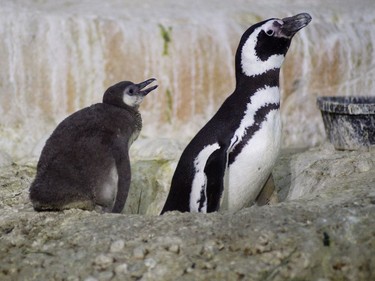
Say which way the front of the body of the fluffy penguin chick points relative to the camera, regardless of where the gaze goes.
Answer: to the viewer's right

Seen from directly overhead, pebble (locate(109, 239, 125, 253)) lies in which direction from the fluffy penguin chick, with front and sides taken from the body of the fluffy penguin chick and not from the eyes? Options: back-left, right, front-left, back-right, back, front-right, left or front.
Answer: right

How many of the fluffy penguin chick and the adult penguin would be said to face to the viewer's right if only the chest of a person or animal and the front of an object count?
2

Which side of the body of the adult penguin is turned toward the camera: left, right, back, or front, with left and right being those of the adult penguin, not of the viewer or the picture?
right

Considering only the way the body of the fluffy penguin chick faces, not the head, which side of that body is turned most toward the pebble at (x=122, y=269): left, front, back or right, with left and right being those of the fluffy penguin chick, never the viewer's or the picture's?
right

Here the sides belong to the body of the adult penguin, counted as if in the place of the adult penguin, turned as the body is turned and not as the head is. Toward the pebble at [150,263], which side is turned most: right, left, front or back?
right

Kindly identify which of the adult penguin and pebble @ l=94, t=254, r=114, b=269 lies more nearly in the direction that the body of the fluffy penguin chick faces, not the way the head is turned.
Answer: the adult penguin

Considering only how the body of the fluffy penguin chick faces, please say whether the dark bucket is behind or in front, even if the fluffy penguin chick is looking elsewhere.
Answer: in front

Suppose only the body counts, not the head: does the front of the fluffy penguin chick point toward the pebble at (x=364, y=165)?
yes

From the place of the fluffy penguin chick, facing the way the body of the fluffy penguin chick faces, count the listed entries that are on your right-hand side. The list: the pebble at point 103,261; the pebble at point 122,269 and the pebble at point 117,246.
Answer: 3

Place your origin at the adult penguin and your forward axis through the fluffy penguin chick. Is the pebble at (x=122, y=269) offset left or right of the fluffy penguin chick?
left

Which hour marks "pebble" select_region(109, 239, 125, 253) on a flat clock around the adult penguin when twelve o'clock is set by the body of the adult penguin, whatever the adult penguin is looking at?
The pebble is roughly at 4 o'clock from the adult penguin.

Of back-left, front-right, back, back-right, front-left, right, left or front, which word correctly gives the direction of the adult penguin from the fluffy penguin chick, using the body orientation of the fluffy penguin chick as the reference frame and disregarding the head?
front
